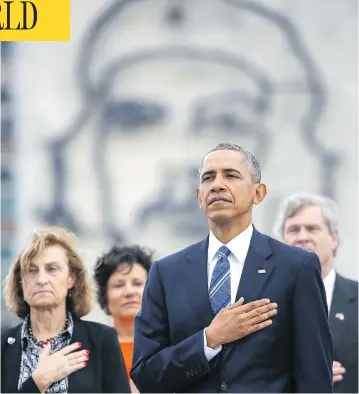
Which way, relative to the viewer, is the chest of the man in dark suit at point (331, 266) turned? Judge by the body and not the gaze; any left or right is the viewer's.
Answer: facing the viewer and to the left of the viewer

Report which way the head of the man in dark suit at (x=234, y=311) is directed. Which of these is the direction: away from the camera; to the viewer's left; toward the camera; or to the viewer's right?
toward the camera

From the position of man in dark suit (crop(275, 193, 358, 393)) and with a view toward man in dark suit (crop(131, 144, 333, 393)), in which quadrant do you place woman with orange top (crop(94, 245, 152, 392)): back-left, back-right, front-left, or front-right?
front-right

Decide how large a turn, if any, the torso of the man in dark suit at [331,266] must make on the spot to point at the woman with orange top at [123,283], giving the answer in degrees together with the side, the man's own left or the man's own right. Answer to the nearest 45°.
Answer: approximately 45° to the man's own right
